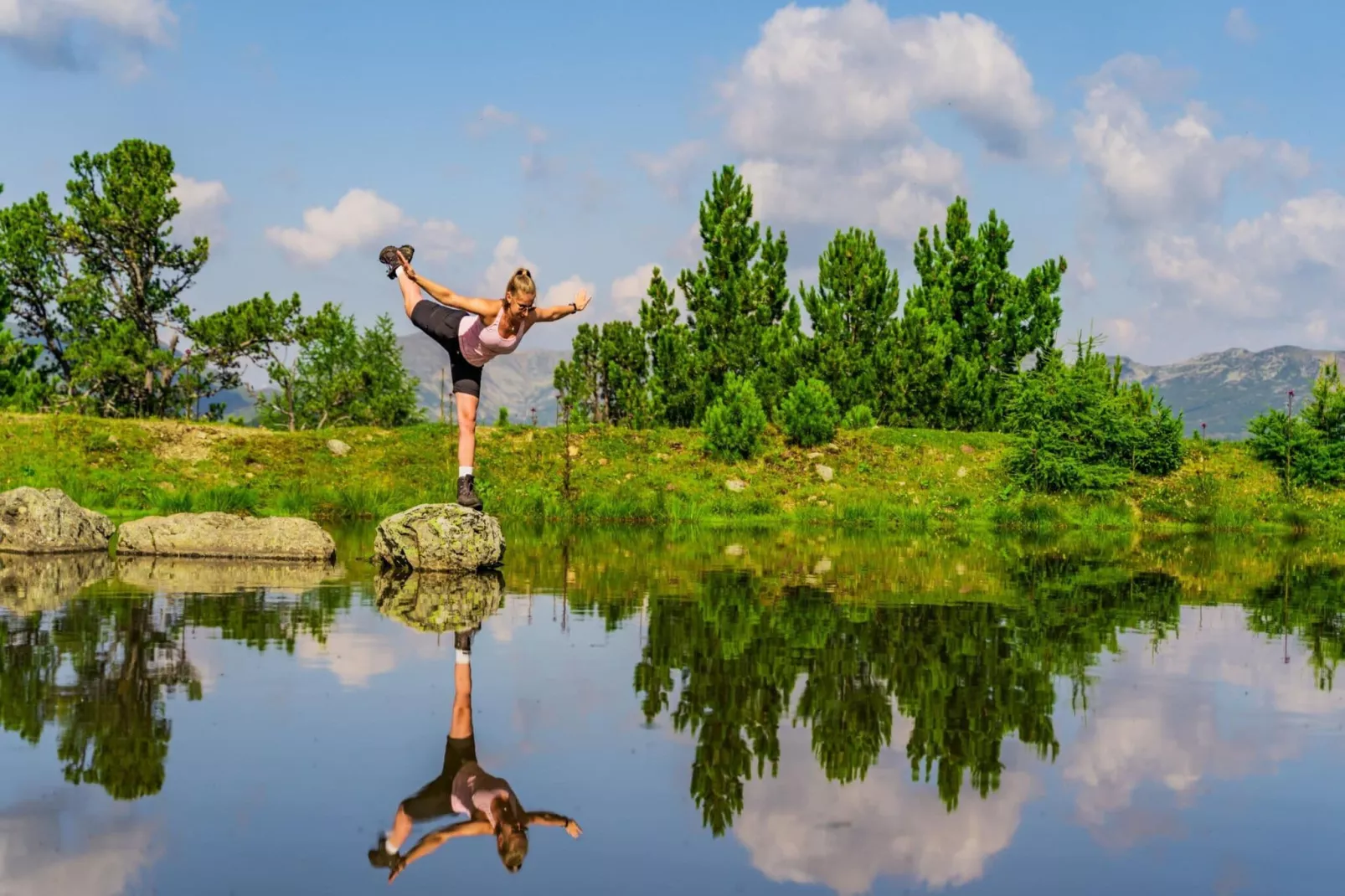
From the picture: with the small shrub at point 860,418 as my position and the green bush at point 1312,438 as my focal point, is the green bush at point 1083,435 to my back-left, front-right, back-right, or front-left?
front-right

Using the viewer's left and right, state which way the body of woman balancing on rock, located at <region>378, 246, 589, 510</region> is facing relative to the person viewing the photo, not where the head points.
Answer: facing the viewer and to the right of the viewer

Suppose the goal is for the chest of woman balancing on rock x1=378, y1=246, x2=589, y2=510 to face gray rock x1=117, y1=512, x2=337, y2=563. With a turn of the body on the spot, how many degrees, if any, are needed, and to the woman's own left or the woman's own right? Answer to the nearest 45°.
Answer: approximately 180°

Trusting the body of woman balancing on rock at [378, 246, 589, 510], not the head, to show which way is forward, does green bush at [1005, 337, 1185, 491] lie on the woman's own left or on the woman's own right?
on the woman's own left

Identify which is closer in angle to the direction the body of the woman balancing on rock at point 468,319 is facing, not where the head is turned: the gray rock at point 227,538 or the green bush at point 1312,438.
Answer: the green bush

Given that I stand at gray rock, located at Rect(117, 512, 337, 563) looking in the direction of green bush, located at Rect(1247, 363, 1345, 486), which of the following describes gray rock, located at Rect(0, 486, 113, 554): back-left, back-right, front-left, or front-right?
back-left

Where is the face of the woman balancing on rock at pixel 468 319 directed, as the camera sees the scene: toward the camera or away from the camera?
toward the camera

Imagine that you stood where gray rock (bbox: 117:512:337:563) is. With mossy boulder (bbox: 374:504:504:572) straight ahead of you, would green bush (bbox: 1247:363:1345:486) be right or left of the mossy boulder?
left

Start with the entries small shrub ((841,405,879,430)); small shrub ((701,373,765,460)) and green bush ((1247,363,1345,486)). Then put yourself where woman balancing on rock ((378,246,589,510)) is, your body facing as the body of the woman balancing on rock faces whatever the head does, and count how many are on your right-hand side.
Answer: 0

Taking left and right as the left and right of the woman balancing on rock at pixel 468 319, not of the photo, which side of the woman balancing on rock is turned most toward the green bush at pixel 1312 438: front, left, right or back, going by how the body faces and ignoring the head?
left

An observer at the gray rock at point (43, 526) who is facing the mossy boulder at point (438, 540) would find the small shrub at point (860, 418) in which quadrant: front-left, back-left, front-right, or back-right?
front-left

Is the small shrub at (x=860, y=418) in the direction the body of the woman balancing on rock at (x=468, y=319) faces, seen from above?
no

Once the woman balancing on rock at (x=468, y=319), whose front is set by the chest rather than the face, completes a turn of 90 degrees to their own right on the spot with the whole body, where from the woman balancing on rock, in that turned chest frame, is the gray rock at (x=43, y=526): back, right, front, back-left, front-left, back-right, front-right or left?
right

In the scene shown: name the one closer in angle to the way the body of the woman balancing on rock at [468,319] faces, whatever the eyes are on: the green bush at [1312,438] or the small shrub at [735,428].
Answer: the green bush

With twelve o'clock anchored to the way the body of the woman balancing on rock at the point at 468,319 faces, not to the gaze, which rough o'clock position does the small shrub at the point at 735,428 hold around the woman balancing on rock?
The small shrub is roughly at 8 o'clock from the woman balancing on rock.
